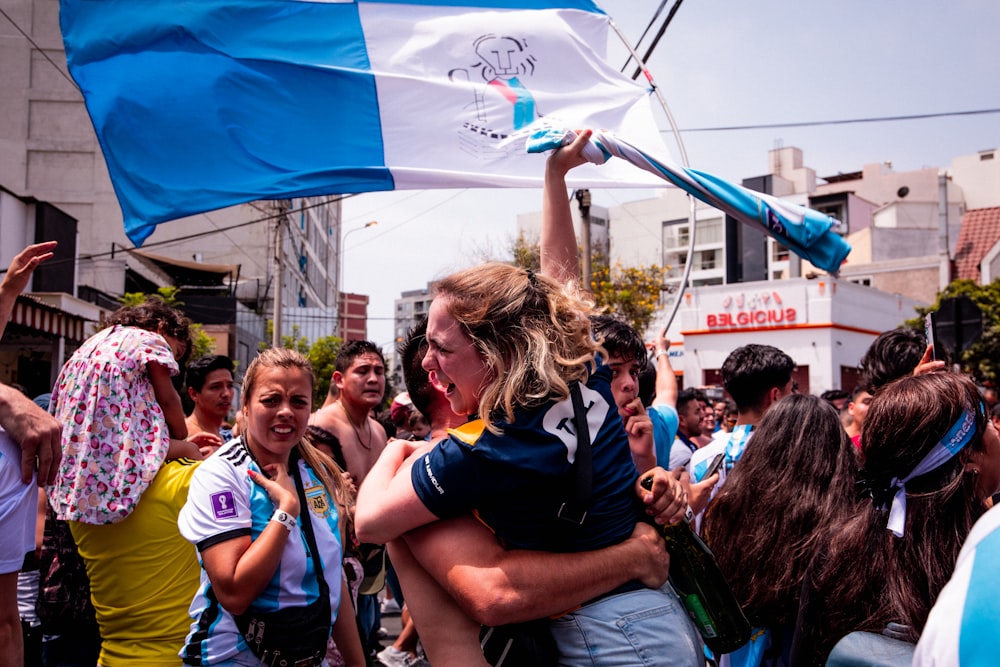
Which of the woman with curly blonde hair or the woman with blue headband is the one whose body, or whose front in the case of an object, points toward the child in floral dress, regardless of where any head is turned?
the woman with curly blonde hair

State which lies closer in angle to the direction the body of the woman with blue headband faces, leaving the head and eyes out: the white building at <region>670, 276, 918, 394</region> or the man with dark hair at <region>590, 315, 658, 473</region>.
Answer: the white building

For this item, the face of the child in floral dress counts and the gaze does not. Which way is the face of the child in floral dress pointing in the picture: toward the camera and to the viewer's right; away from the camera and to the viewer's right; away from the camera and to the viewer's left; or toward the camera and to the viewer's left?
away from the camera and to the viewer's right

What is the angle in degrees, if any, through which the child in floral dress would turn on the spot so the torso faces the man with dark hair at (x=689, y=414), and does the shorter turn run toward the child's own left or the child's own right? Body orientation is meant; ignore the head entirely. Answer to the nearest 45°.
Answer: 0° — they already face them

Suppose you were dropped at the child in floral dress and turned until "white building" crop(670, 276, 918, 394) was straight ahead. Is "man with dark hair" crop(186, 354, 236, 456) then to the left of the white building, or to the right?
left

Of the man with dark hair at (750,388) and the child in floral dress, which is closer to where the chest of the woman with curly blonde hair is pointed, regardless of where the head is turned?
the child in floral dress

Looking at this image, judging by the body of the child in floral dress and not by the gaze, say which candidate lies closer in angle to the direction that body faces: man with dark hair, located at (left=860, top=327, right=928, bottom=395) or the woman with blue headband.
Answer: the man with dark hair
